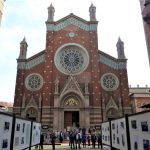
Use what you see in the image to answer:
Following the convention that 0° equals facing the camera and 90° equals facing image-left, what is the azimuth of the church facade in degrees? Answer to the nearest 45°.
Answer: approximately 0°
